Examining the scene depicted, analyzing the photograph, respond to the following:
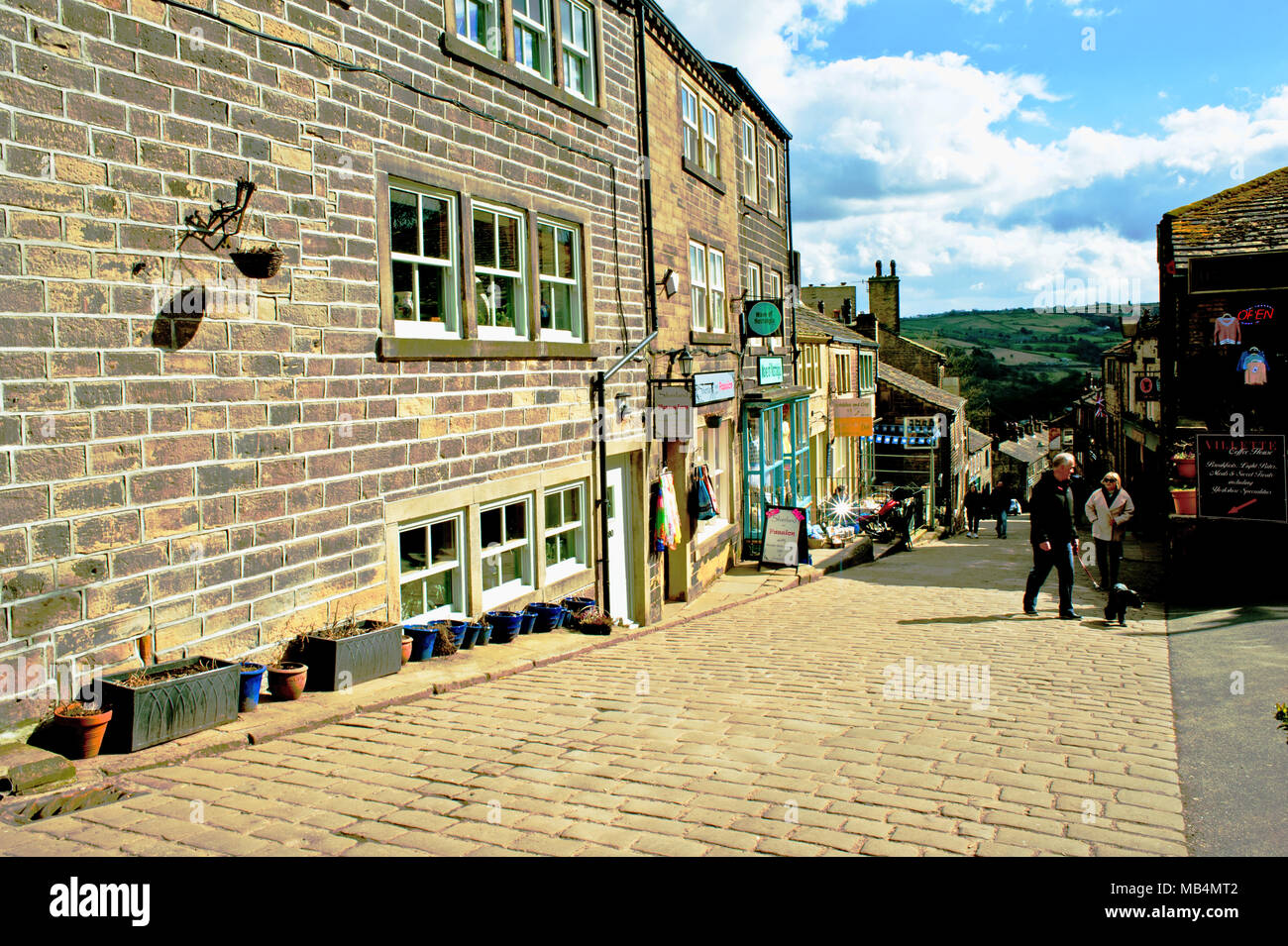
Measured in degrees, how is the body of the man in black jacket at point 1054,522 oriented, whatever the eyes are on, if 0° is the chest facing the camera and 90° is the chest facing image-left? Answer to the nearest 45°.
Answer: approximately 315°

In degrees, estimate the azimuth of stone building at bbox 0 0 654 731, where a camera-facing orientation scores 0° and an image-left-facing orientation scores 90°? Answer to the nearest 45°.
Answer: approximately 315°

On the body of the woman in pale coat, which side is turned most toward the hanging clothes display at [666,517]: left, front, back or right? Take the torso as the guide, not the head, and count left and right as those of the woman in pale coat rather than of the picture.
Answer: right

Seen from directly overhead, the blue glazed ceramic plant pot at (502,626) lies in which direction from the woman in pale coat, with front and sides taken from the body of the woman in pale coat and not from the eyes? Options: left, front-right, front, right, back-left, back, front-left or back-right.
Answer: front-right

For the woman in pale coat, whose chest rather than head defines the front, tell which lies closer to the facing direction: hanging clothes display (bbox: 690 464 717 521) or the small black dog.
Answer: the small black dog

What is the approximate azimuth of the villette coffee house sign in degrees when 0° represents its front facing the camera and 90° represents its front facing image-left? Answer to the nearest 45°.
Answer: approximately 0°

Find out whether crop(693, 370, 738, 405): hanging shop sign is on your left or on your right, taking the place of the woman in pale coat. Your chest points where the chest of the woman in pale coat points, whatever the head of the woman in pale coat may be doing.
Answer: on your right

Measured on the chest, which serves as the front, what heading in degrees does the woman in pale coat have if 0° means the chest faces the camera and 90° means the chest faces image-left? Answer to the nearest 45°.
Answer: approximately 0°

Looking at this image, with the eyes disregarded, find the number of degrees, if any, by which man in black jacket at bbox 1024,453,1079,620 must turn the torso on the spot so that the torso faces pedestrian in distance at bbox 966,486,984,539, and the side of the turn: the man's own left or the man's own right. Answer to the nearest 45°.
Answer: approximately 135° to the man's own left

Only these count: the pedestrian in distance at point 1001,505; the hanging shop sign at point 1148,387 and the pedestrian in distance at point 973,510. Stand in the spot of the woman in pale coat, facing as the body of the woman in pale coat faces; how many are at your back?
3

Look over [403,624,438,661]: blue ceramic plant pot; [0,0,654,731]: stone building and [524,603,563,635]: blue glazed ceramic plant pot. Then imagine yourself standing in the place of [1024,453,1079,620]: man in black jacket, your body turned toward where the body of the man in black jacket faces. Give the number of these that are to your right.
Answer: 3
